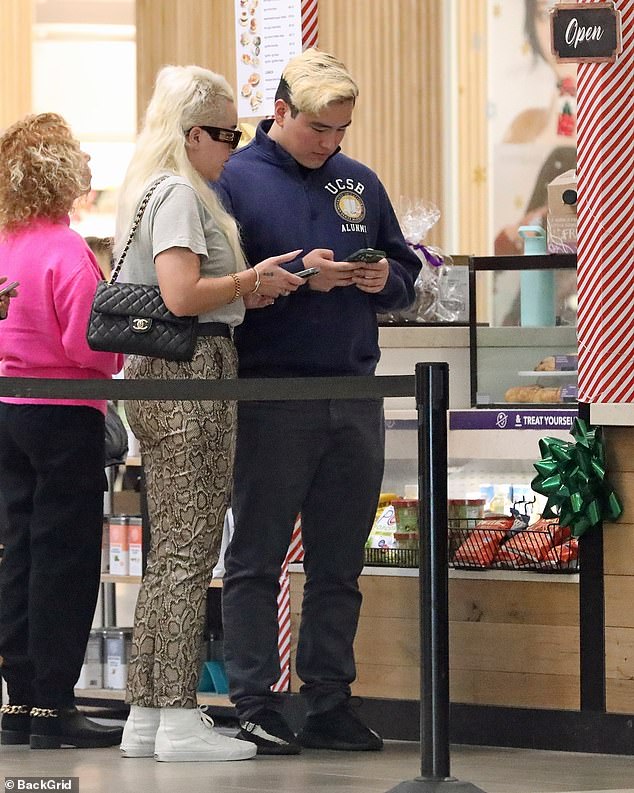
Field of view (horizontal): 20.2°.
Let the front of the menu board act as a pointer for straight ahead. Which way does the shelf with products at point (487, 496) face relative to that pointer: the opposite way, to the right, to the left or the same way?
the same way

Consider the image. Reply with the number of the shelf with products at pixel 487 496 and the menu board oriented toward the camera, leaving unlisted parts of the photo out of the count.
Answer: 2

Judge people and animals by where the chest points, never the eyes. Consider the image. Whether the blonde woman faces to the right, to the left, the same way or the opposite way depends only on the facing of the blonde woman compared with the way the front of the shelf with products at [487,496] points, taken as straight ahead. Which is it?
to the left

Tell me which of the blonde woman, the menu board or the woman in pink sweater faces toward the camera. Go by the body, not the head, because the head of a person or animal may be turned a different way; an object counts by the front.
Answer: the menu board

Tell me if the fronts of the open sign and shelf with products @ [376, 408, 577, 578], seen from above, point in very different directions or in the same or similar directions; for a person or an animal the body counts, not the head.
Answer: same or similar directions

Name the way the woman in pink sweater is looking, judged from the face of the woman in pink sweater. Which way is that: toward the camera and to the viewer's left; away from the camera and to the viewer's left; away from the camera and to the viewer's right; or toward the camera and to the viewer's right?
away from the camera and to the viewer's right

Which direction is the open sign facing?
toward the camera

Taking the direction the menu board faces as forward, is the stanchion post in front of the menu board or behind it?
in front

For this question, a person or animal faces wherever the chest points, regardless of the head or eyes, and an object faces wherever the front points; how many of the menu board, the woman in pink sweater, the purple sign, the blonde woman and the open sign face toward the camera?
3

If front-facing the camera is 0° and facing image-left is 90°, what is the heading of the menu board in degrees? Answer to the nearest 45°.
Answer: approximately 0°

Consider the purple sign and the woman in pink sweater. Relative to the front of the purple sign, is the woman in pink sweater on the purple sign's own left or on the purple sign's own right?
on the purple sign's own right

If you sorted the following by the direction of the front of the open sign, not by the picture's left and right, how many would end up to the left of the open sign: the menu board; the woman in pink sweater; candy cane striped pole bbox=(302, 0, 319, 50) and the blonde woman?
0

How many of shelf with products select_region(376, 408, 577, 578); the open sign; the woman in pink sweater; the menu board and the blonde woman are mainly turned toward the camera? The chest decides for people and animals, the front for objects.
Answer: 3

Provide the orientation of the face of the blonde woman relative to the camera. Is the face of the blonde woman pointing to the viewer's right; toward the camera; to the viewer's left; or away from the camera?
to the viewer's right

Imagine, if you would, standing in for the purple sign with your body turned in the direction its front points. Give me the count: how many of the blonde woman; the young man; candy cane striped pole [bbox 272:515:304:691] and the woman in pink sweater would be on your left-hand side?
0
